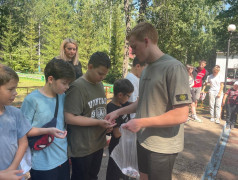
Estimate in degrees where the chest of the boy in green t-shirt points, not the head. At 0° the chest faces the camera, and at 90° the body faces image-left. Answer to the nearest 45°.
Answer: approximately 315°

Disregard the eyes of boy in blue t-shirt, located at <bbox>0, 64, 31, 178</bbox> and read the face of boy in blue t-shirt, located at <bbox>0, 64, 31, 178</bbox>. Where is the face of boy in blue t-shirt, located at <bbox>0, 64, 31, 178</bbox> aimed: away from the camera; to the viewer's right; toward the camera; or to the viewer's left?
to the viewer's right

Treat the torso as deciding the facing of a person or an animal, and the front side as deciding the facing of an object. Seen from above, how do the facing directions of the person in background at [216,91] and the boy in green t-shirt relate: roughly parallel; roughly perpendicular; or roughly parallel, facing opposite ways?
roughly perpendicular

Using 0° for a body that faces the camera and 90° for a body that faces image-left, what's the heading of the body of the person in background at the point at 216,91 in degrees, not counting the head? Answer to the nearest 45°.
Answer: approximately 0°

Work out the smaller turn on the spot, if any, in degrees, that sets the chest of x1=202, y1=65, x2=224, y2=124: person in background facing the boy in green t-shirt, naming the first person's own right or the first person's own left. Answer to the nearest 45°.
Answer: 0° — they already face them

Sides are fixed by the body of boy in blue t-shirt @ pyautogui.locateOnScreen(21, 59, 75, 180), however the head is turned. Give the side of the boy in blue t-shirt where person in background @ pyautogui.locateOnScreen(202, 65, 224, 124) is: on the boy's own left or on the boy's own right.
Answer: on the boy's own left
